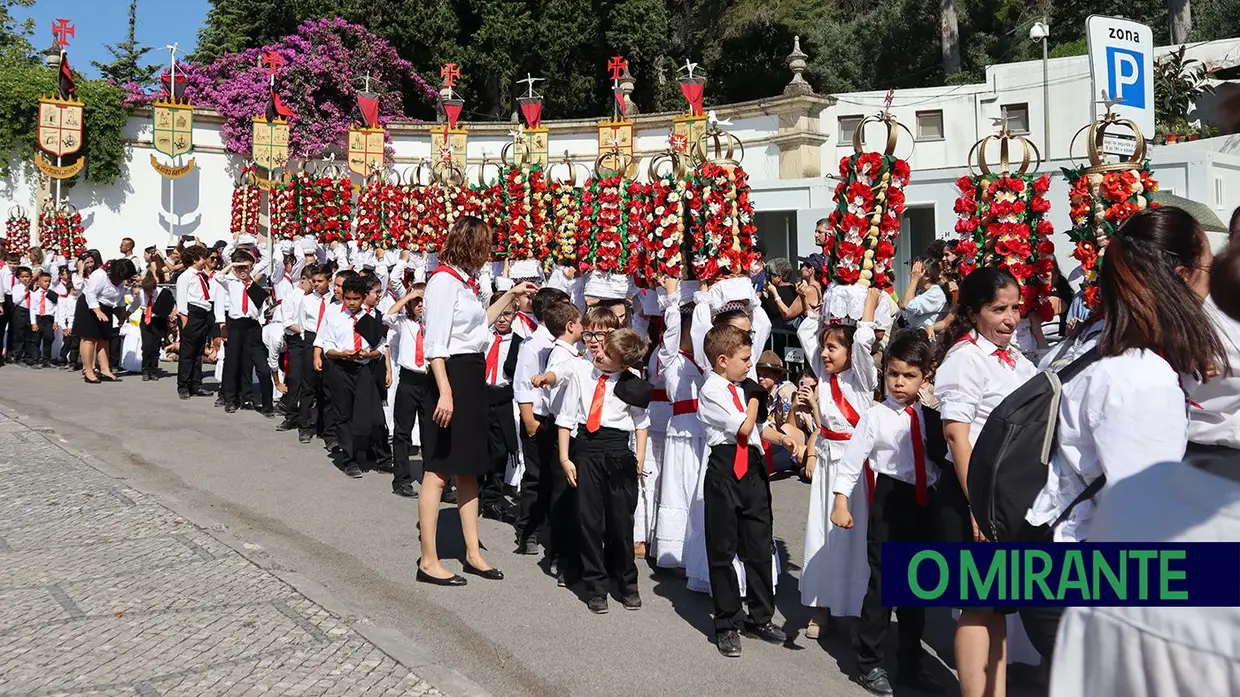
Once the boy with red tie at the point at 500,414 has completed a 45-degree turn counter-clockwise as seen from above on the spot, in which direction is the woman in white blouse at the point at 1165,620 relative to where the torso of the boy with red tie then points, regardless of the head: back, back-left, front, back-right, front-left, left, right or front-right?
front

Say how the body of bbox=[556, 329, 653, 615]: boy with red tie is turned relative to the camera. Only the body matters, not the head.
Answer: toward the camera

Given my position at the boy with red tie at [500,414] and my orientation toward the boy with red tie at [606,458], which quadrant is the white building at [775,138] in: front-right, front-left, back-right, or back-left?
back-left

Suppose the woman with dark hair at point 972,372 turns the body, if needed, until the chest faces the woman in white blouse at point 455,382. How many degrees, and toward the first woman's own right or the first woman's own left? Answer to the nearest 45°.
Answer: approximately 135° to the first woman's own right

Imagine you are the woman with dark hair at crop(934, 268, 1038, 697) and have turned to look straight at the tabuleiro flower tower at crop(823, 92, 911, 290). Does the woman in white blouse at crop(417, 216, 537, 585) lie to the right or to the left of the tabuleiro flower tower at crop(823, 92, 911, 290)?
left

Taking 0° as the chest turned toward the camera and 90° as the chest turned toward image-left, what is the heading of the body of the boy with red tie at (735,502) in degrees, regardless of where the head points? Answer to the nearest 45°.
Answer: approximately 315°

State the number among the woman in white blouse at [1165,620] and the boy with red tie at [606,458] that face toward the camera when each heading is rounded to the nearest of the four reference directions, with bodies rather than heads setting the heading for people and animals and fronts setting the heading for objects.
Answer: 1

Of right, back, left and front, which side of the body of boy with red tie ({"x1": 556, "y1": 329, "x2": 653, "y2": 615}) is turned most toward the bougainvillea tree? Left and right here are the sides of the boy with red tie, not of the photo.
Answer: back

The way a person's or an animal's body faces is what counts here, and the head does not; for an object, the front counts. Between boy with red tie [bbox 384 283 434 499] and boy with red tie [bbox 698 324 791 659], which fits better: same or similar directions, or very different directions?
same or similar directions

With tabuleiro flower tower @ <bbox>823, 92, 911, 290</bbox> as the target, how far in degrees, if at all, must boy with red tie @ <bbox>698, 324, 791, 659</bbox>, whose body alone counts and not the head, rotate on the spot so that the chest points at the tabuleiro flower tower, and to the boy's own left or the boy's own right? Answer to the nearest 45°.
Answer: approximately 90° to the boy's own left

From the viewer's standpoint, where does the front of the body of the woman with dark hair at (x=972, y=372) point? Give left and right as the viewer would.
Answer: facing the viewer and to the right of the viewer
